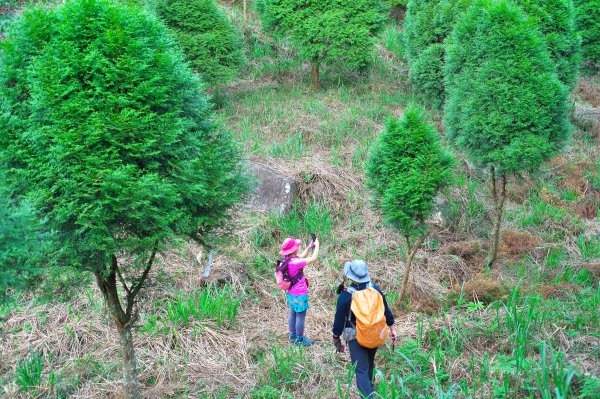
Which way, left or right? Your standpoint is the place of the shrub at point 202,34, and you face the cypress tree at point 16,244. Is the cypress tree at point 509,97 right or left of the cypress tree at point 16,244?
left

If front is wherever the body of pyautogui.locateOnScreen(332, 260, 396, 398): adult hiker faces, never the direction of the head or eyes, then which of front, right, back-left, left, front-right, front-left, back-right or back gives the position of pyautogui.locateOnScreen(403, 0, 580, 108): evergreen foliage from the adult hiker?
front-right

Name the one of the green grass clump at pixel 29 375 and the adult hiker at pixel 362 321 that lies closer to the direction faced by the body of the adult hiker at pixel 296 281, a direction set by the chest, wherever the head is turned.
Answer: the adult hiker

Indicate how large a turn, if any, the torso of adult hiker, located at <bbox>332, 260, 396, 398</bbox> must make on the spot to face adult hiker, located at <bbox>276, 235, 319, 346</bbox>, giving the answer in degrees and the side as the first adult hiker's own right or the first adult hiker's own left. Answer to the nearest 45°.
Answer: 0° — they already face them

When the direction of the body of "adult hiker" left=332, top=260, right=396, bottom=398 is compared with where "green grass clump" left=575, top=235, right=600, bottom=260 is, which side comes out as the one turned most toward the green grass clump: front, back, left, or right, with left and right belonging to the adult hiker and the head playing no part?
right

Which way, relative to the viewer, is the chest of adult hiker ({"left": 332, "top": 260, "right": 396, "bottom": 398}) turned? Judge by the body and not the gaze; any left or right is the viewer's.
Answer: facing away from the viewer and to the left of the viewer

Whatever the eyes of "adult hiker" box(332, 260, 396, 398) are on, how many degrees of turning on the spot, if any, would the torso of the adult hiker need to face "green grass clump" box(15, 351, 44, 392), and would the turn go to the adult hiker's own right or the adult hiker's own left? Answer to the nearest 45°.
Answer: approximately 45° to the adult hiker's own left

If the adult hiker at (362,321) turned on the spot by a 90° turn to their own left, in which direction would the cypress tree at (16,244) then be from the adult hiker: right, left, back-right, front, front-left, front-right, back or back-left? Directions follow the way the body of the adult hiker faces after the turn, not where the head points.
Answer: front
